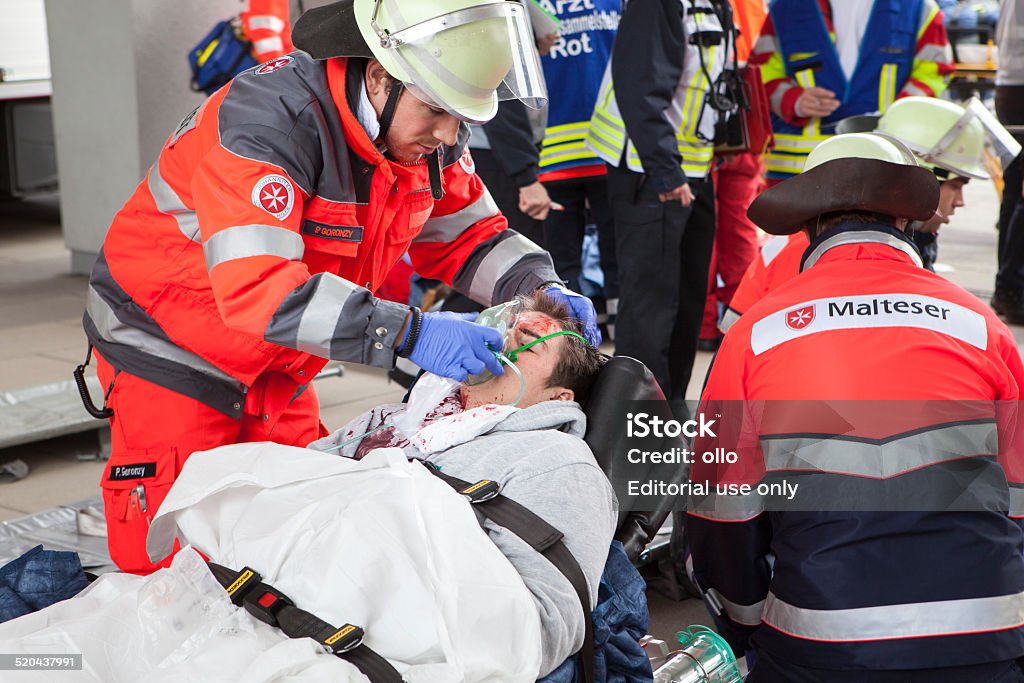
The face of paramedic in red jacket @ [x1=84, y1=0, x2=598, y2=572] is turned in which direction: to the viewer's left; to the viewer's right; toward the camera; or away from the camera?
to the viewer's right

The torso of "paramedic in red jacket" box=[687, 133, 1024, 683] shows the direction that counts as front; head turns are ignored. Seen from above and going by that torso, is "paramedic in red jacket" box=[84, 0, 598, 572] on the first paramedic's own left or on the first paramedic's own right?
on the first paramedic's own left

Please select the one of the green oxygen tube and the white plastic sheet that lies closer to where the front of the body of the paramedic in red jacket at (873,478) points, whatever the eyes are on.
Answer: the green oxygen tube

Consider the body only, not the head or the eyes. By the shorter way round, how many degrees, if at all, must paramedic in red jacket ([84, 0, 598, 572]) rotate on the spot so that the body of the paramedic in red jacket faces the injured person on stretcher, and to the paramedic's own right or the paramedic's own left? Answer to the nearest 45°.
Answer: approximately 45° to the paramedic's own right

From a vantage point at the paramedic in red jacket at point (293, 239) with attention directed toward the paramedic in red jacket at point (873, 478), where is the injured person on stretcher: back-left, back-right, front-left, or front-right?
front-right

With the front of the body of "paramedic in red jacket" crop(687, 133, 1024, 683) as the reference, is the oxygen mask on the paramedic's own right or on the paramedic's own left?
on the paramedic's own left

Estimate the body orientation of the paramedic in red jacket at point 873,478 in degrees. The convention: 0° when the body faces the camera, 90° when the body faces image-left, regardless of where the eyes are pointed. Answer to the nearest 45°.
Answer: approximately 180°

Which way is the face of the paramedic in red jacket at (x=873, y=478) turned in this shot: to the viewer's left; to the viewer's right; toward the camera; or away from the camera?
away from the camera

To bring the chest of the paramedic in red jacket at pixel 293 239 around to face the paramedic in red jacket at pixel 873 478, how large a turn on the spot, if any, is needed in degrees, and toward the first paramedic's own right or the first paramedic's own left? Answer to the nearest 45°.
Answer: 0° — they already face them

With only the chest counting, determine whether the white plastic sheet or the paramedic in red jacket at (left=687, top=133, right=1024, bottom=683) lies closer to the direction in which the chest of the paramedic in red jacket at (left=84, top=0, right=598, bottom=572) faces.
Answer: the paramedic in red jacket

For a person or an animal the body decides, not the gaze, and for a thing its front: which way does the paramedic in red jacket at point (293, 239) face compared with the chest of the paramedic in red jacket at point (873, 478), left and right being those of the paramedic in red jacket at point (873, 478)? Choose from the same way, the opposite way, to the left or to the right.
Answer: to the right

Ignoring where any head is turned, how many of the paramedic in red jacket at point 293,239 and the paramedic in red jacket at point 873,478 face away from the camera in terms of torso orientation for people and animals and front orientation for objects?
1

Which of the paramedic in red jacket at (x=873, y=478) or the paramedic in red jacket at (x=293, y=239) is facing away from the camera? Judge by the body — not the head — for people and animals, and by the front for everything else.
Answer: the paramedic in red jacket at (x=873, y=478)

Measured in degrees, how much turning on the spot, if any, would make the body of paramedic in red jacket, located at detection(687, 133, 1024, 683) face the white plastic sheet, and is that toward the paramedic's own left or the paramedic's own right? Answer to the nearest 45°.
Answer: approximately 135° to the paramedic's own left

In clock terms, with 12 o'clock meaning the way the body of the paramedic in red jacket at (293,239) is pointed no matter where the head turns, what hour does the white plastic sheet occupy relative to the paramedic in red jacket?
The white plastic sheet is roughly at 2 o'clock from the paramedic in red jacket.

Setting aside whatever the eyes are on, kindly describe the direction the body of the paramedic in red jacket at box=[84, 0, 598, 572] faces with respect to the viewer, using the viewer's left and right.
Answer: facing the viewer and to the right of the viewer
